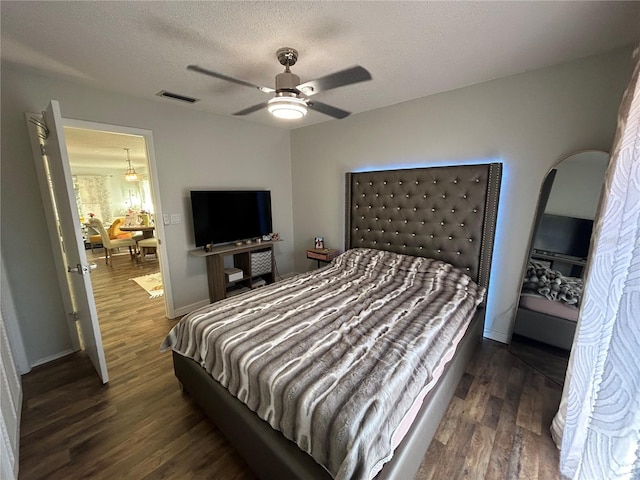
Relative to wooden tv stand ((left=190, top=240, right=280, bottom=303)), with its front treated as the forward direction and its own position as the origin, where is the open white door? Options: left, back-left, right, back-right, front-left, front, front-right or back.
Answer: right

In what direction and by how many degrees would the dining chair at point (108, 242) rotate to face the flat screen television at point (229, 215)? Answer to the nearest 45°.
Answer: approximately 90° to its right

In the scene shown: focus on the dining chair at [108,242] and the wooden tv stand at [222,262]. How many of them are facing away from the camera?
0

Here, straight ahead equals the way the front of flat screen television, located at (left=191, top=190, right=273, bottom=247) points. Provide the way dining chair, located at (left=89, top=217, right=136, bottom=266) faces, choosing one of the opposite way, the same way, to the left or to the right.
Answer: to the left

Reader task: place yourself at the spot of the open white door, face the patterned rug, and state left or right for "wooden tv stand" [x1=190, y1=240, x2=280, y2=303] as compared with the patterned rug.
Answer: right

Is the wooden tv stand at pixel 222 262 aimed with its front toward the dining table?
no

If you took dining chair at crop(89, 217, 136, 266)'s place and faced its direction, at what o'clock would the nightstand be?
The nightstand is roughly at 2 o'clock from the dining chair.

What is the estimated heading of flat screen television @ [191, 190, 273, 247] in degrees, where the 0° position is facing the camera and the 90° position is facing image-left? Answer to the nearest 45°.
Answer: approximately 315°

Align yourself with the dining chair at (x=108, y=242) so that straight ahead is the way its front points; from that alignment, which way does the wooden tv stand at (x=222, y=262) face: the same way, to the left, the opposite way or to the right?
to the right

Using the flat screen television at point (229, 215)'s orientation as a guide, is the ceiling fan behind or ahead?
ahead

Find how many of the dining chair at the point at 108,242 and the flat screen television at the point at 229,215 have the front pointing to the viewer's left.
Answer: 0

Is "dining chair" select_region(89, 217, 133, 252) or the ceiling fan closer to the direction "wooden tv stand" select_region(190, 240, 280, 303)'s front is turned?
the ceiling fan

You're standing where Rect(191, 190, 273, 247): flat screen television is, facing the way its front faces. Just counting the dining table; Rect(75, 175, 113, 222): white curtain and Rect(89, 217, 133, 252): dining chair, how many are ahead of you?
0

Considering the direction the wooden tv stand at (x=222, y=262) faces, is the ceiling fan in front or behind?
in front

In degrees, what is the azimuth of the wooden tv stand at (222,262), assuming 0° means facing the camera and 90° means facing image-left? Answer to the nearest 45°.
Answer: approximately 315°

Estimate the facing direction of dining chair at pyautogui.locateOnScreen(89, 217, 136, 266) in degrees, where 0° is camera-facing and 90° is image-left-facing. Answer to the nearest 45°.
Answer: approximately 270°
